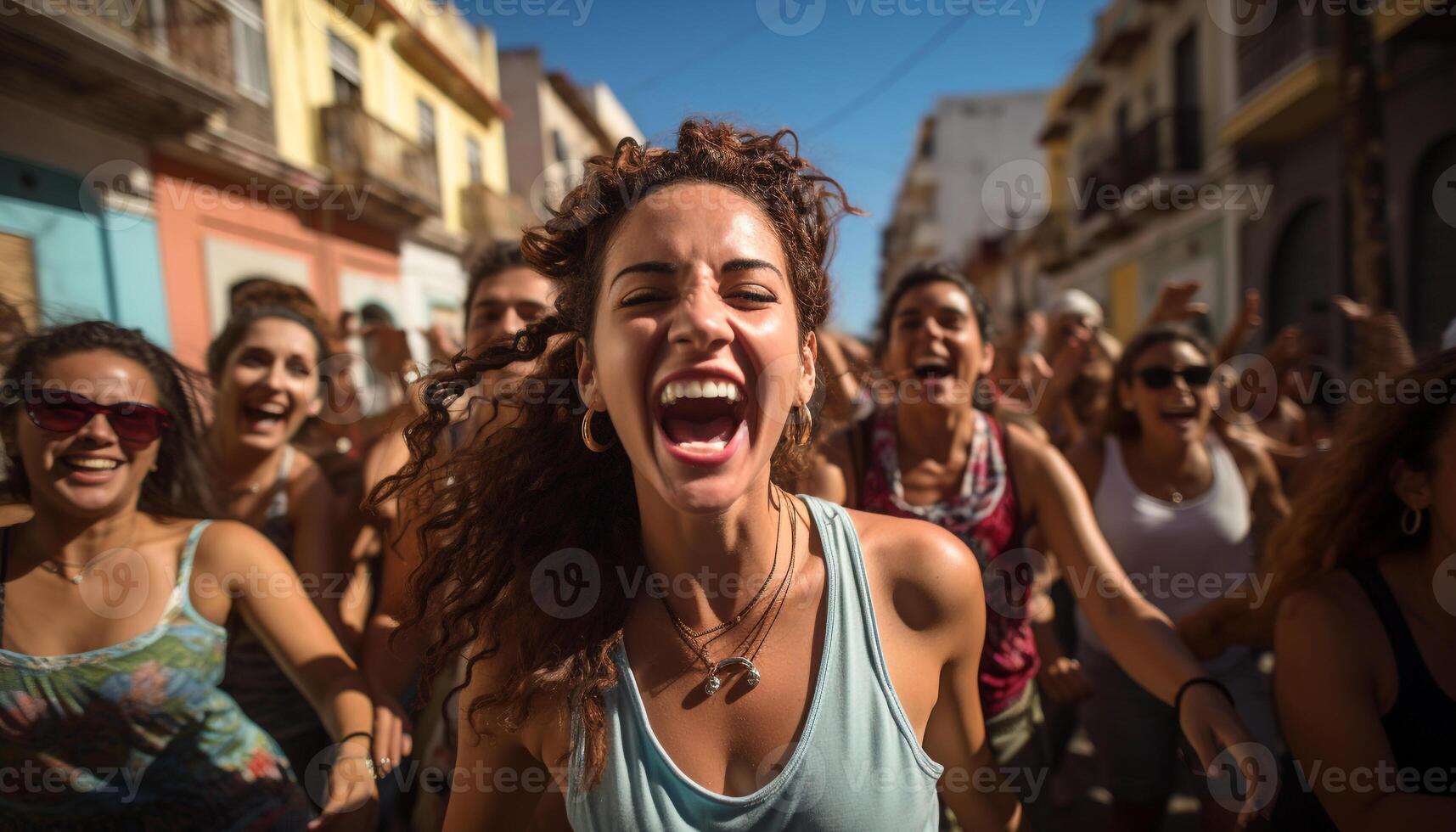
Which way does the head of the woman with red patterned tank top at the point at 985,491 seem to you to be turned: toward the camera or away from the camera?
toward the camera

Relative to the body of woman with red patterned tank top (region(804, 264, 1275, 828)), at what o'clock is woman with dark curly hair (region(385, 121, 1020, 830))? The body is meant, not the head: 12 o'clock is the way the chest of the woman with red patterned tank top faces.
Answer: The woman with dark curly hair is roughly at 1 o'clock from the woman with red patterned tank top.

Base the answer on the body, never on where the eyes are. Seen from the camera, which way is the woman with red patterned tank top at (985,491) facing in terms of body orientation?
toward the camera

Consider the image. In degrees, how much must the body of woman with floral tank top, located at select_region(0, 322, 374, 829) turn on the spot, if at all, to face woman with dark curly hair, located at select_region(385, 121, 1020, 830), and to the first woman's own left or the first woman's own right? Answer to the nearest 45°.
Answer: approximately 45° to the first woman's own left

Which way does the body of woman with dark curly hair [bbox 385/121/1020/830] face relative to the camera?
toward the camera

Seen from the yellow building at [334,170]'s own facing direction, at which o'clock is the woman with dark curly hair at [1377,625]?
The woman with dark curly hair is roughly at 1 o'clock from the yellow building.

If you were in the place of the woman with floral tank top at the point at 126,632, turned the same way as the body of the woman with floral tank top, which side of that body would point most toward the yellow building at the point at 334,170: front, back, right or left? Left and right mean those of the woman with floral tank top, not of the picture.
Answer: back

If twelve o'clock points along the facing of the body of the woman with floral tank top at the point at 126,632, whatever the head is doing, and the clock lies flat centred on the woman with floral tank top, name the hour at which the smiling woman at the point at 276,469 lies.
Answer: The smiling woman is roughly at 7 o'clock from the woman with floral tank top.

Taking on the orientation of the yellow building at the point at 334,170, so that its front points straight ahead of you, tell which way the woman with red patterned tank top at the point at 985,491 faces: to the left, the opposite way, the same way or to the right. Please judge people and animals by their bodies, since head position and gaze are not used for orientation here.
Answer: to the right

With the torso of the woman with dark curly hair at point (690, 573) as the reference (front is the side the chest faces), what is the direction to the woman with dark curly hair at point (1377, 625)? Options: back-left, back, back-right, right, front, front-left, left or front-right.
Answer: left

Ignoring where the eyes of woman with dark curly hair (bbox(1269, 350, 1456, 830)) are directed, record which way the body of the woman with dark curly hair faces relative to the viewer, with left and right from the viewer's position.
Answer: facing the viewer and to the right of the viewer
